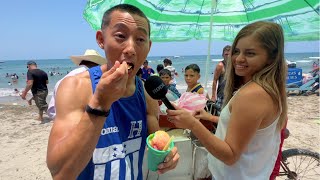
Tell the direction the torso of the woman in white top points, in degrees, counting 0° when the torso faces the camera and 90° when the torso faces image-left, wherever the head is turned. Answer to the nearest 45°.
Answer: approximately 90°

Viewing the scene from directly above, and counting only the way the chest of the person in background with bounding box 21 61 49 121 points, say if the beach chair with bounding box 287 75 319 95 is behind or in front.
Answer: behind

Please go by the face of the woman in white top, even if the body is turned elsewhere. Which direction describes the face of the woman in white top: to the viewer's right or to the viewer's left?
to the viewer's left
